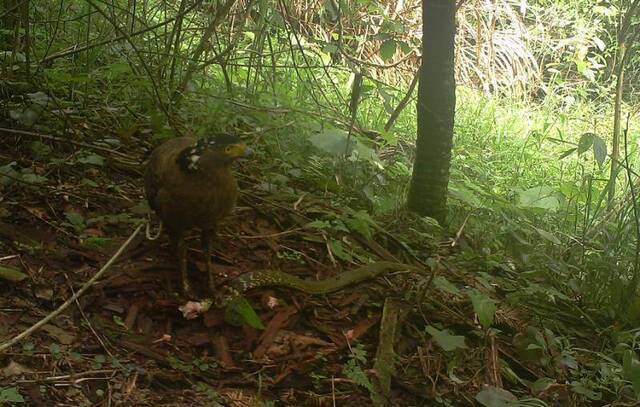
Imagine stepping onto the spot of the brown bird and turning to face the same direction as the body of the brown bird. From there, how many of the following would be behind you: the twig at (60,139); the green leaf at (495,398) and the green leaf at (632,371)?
1

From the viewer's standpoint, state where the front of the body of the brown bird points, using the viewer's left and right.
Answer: facing the viewer and to the right of the viewer

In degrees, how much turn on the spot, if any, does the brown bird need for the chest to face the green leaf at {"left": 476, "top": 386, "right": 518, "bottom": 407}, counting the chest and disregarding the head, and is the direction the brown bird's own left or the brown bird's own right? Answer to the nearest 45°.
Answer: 0° — it already faces it

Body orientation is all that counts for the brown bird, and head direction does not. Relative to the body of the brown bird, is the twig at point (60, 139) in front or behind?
behind

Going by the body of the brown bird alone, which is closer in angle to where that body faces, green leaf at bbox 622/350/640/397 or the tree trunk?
the green leaf

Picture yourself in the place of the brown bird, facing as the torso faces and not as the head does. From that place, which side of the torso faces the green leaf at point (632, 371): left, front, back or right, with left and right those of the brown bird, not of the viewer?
front

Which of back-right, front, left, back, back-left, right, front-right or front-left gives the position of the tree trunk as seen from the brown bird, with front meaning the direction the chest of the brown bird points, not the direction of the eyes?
left

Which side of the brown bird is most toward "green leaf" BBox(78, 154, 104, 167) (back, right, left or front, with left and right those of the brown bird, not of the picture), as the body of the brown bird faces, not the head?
back
